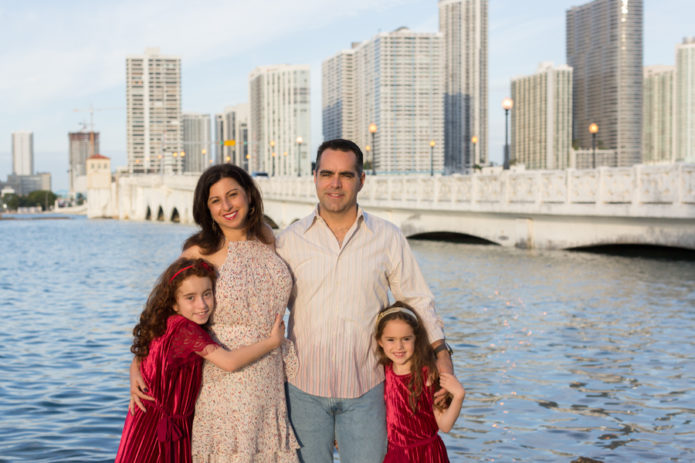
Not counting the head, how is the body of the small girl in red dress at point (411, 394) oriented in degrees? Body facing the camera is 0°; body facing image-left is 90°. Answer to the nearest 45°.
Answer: approximately 0°

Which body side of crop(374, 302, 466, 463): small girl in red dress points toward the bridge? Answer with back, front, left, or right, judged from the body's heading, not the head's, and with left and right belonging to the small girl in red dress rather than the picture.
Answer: back

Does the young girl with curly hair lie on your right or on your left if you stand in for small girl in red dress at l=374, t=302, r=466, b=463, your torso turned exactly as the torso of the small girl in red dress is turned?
on your right

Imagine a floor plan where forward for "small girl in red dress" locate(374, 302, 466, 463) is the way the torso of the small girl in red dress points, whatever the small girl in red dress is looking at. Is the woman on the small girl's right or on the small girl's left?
on the small girl's right

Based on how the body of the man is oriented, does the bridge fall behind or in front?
behind

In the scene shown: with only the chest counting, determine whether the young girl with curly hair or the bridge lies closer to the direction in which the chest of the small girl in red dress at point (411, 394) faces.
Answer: the young girl with curly hair
